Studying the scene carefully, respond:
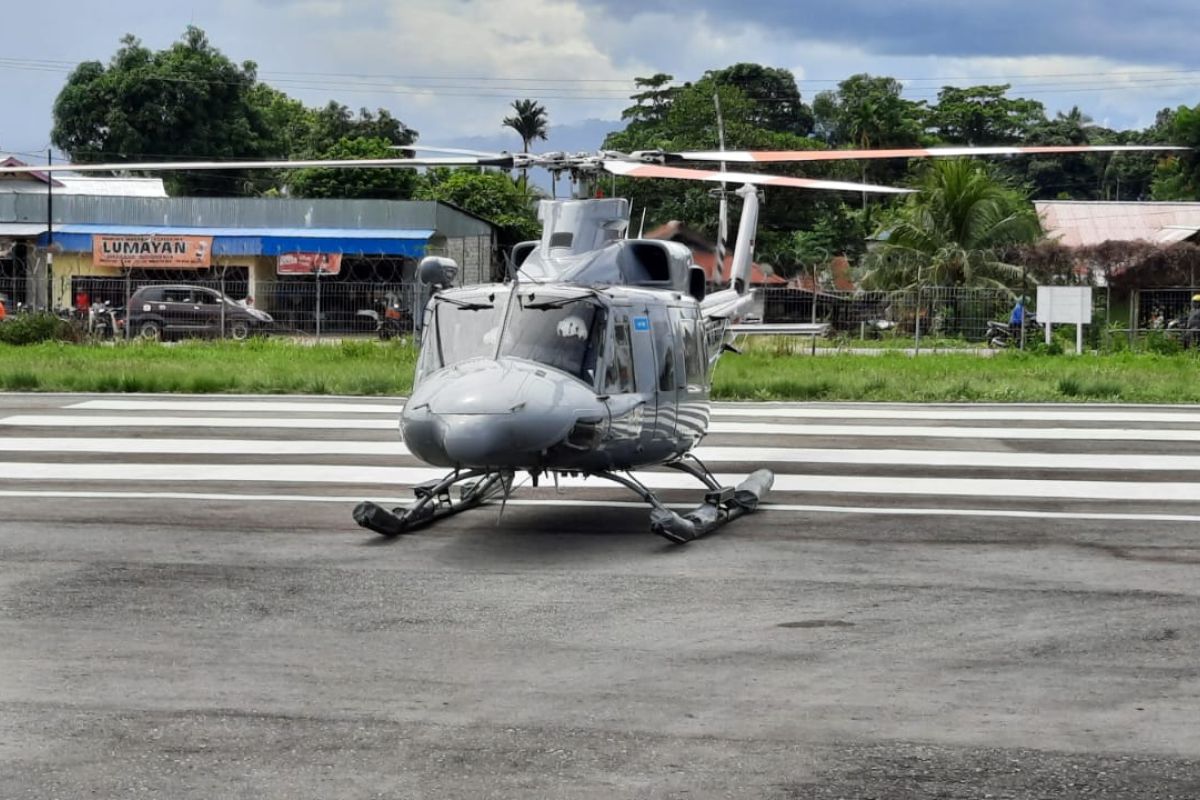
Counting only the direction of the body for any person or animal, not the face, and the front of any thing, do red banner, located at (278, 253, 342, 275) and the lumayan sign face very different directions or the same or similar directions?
same or similar directions

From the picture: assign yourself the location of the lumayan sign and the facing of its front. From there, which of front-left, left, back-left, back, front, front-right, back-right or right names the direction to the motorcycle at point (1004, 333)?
front-left

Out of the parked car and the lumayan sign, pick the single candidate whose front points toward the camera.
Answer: the lumayan sign

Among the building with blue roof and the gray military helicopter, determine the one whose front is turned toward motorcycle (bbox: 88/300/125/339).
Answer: the building with blue roof

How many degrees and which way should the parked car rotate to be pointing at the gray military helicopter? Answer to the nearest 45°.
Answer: approximately 90° to its right

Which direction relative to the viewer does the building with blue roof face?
toward the camera

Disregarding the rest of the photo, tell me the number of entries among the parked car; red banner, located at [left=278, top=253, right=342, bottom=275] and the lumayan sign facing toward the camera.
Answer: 2

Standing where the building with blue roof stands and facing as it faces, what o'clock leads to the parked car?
The parked car is roughly at 12 o'clock from the building with blue roof.

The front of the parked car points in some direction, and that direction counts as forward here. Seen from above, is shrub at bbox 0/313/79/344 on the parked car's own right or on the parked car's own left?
on the parked car's own right

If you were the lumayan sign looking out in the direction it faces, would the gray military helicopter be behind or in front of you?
in front

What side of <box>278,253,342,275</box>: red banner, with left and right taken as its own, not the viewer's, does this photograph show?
front

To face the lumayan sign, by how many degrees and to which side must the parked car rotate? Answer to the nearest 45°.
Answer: approximately 90° to its left

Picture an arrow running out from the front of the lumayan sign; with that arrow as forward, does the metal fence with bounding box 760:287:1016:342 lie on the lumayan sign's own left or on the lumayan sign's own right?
on the lumayan sign's own left

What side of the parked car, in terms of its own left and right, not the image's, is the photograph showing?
right
